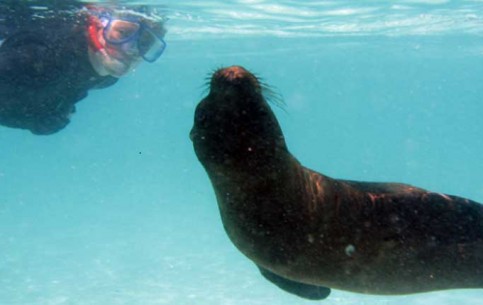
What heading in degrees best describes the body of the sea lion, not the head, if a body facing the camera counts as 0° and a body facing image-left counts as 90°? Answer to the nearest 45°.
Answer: approximately 90°
